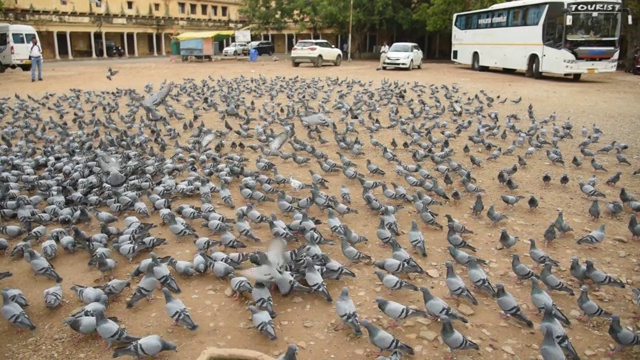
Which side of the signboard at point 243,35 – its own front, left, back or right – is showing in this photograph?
front

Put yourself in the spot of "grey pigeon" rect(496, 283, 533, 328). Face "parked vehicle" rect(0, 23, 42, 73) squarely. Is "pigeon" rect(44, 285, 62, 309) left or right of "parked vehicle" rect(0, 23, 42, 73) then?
left

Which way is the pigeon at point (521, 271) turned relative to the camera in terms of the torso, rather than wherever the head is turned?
to the viewer's left

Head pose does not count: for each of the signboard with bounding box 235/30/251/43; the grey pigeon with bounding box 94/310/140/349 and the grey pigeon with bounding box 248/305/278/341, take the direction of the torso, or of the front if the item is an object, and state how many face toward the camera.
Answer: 1

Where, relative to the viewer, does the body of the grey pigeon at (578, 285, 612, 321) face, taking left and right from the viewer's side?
facing to the left of the viewer

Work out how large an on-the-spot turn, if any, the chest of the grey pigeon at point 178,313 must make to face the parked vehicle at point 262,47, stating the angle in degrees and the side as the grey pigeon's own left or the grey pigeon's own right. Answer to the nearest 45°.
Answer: approximately 45° to the grey pigeon's own right

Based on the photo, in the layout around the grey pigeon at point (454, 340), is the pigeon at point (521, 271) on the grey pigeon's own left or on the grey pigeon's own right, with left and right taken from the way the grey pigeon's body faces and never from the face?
on the grey pigeon's own right

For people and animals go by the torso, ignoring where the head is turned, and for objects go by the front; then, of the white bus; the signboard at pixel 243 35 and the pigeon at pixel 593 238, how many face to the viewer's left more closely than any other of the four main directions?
0

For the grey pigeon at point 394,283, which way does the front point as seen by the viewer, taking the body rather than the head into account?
to the viewer's left

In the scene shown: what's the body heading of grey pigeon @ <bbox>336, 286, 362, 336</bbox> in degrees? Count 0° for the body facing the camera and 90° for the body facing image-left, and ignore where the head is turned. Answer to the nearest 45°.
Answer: approximately 135°

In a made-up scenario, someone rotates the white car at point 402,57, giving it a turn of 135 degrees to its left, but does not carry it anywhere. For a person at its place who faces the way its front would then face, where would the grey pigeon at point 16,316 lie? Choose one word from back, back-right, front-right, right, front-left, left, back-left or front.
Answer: right

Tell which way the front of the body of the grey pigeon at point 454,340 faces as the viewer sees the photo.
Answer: to the viewer's left

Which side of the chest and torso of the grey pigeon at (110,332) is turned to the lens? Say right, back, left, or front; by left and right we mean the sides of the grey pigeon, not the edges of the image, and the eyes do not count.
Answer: left
